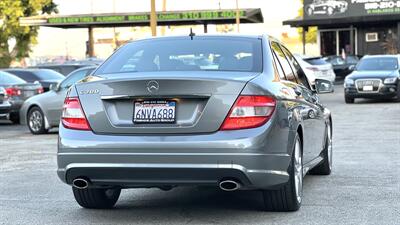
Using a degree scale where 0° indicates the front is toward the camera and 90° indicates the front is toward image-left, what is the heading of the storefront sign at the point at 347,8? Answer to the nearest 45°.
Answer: approximately 0°

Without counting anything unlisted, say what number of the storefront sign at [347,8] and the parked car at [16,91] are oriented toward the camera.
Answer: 1

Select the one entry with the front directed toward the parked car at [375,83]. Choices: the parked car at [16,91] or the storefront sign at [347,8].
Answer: the storefront sign

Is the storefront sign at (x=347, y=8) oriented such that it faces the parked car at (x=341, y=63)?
yes

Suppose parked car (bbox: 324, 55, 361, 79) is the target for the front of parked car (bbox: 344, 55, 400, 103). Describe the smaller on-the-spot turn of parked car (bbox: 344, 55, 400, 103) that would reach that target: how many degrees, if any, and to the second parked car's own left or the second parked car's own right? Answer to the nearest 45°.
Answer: approximately 135° to the second parked car's own right

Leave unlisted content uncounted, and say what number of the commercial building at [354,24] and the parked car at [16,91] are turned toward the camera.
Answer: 1
